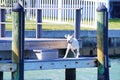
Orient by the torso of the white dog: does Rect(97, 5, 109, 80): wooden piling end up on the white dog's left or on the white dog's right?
on the white dog's left

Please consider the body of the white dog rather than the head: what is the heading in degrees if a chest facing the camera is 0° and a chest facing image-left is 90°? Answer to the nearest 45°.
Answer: approximately 45°

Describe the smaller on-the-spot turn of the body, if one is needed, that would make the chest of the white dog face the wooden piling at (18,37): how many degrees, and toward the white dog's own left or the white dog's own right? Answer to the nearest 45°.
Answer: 0° — it already faces it
